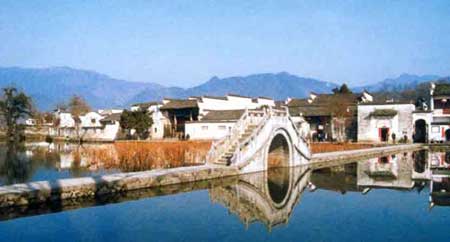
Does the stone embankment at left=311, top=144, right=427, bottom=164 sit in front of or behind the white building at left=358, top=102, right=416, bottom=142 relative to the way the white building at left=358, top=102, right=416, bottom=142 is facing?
in front

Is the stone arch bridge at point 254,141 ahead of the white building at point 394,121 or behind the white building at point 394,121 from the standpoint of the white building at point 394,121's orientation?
ahead

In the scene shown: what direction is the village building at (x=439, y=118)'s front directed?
toward the camera

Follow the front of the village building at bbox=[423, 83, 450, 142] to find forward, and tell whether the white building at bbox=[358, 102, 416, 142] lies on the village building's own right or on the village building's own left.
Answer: on the village building's own right

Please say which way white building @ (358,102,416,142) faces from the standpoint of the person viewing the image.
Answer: facing the viewer

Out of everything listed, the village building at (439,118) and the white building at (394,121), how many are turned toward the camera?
2

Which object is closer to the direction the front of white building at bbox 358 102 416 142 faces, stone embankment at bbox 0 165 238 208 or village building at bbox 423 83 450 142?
the stone embankment

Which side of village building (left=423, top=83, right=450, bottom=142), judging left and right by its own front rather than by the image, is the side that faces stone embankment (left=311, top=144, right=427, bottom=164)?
front

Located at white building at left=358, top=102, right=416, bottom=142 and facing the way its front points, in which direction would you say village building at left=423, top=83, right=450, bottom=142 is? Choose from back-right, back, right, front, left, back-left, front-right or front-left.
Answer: left

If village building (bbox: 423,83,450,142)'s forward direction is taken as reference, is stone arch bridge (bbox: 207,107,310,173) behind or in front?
in front
